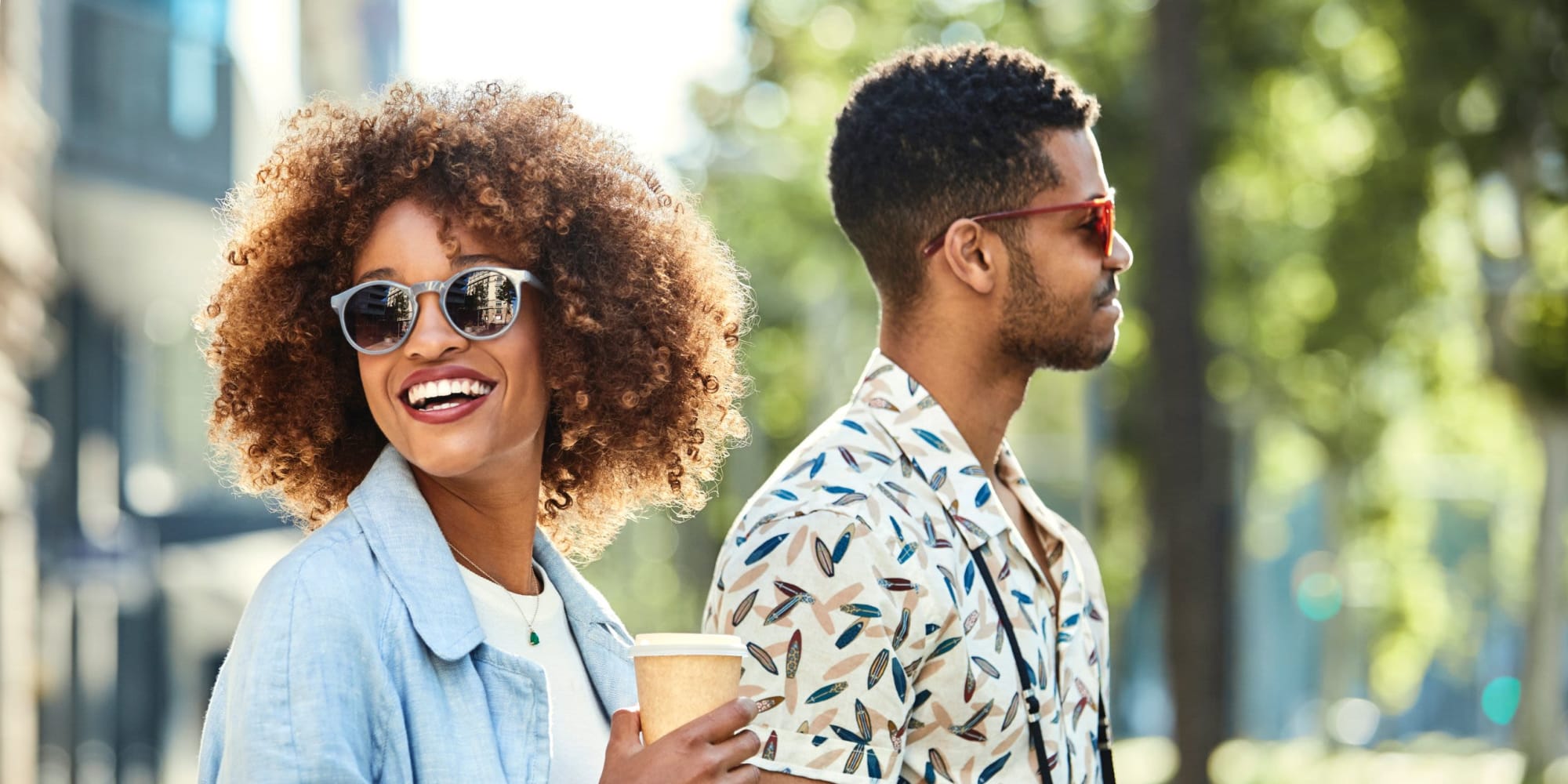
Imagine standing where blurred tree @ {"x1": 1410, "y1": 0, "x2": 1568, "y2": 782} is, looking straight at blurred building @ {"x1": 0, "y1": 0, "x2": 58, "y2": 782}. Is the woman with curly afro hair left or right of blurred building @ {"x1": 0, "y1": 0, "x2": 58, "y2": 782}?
left

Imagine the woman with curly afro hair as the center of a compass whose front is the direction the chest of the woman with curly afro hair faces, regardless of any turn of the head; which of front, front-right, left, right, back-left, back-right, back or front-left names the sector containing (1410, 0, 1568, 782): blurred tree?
left

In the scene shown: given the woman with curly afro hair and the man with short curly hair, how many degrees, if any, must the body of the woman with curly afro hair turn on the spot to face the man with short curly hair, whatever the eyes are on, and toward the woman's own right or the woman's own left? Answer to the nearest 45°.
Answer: approximately 90° to the woman's own left

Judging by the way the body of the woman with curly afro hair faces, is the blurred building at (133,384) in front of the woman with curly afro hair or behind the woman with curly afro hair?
behind

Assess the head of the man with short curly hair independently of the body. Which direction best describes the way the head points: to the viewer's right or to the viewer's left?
to the viewer's right

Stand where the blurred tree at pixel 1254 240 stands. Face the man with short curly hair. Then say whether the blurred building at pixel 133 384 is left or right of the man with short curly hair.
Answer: right

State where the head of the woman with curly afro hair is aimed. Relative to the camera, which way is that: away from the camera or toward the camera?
toward the camera

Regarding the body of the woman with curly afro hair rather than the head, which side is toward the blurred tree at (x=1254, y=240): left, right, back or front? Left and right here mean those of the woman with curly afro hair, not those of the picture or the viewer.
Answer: left

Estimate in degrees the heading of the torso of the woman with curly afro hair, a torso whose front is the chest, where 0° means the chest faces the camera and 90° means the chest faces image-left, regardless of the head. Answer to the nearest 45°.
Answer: approximately 315°

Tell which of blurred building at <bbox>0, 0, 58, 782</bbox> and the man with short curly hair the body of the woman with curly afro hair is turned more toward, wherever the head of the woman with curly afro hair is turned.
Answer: the man with short curly hair
